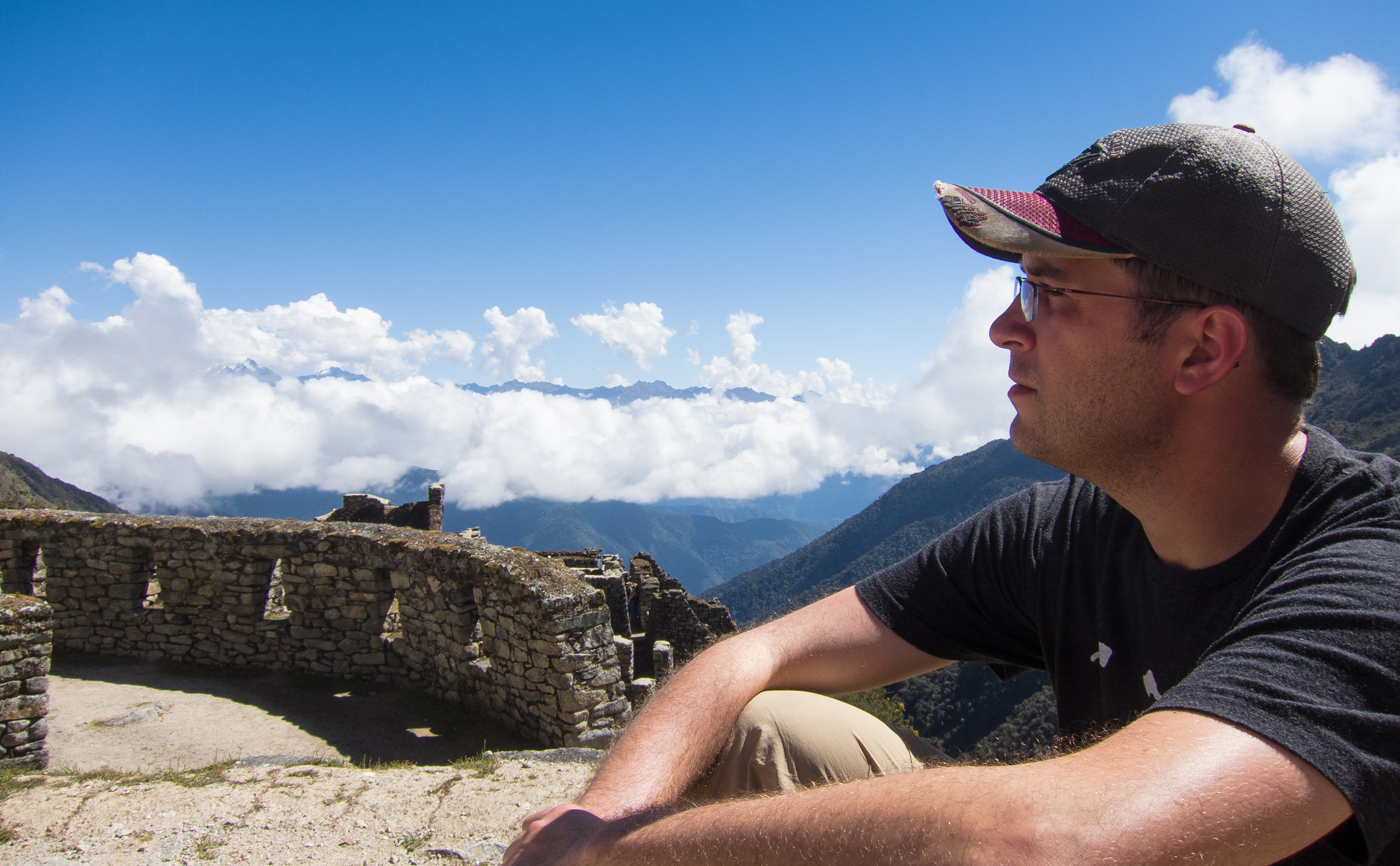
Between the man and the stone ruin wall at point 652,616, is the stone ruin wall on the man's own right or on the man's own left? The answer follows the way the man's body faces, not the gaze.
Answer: on the man's own right

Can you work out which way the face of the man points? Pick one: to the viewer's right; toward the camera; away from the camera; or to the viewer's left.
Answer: to the viewer's left

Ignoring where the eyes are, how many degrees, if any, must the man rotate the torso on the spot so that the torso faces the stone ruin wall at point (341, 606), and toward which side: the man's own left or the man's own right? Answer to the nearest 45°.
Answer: approximately 90° to the man's own right

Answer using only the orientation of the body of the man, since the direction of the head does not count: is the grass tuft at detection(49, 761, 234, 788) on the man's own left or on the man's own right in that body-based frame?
on the man's own right

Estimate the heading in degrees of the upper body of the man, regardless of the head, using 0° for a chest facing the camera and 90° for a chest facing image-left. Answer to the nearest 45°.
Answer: approximately 45°
